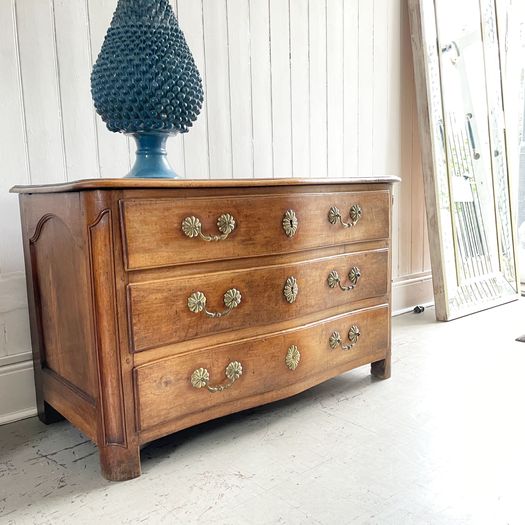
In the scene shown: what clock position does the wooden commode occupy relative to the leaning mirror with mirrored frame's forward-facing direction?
The wooden commode is roughly at 2 o'clock from the leaning mirror with mirrored frame.

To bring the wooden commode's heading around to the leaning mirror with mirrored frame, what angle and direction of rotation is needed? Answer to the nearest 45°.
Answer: approximately 90° to its left

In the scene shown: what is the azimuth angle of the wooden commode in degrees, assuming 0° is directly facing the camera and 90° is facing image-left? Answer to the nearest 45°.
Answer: approximately 315°
